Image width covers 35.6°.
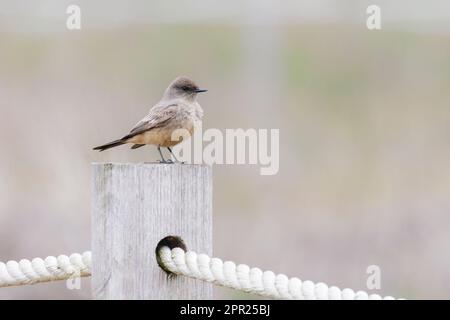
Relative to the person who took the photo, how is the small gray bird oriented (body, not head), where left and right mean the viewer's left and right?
facing to the right of the viewer
